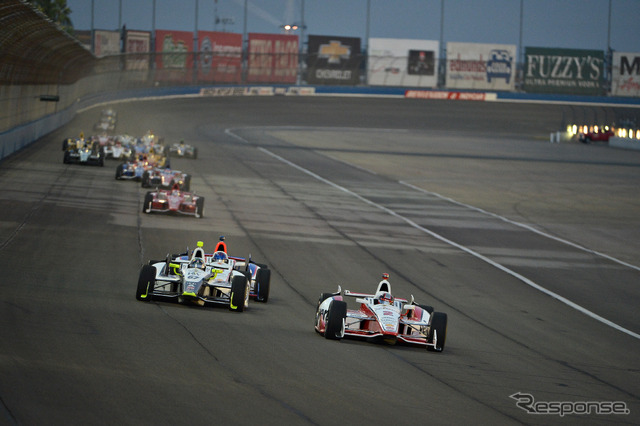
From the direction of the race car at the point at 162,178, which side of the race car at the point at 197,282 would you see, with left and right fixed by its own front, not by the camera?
back

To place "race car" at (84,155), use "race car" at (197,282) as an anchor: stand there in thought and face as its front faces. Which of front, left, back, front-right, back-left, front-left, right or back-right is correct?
back

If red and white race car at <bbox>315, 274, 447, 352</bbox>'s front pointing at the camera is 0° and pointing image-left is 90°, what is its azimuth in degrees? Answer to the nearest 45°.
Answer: approximately 0°

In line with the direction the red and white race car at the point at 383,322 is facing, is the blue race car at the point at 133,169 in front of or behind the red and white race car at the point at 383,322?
behind

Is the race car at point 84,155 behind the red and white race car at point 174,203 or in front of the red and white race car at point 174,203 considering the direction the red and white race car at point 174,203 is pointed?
behind

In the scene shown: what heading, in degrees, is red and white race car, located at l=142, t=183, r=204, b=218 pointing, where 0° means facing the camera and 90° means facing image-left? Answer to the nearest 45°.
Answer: approximately 0°
